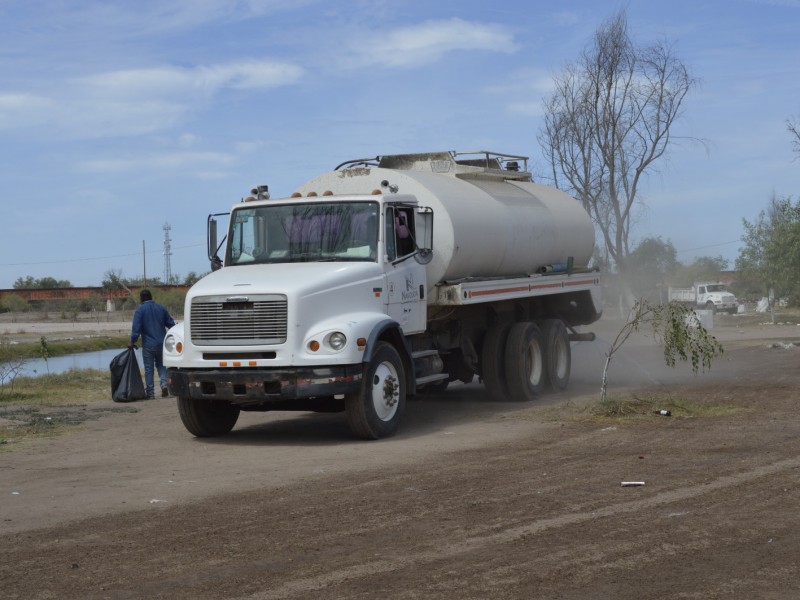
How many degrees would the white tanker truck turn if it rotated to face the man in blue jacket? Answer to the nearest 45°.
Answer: approximately 90° to its right

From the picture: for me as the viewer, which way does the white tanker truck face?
facing the viewer and to the left of the viewer

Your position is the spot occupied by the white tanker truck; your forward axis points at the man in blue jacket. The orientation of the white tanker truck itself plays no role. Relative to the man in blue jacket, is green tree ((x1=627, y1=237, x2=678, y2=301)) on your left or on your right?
right

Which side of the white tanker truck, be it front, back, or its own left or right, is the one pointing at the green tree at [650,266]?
back

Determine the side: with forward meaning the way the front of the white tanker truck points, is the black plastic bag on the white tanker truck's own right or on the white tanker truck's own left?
on the white tanker truck's own right
